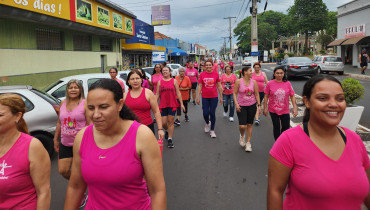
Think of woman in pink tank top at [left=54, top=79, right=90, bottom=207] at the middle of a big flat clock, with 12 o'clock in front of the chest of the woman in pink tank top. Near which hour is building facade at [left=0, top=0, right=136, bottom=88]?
The building facade is roughly at 6 o'clock from the woman in pink tank top.

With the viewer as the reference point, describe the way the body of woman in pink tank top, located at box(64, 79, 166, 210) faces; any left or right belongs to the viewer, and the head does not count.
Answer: facing the viewer and to the left of the viewer

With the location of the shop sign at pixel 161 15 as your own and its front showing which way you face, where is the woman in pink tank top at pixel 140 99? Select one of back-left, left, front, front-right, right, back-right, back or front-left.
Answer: front

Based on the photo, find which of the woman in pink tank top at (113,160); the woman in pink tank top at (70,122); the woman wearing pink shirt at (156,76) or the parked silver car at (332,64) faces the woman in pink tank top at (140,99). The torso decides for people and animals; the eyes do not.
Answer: the woman wearing pink shirt

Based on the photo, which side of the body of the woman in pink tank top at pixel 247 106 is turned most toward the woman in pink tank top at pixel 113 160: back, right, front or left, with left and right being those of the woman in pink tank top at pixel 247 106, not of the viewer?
front

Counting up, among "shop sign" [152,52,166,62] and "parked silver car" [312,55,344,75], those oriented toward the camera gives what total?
1

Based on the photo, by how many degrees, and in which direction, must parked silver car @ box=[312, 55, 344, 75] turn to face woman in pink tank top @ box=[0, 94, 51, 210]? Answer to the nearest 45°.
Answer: approximately 135° to its left
